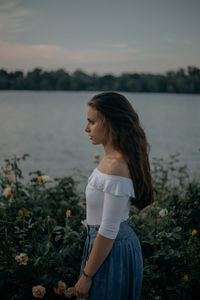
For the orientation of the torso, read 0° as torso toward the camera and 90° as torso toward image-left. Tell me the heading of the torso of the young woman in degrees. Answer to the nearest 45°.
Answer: approximately 90°
